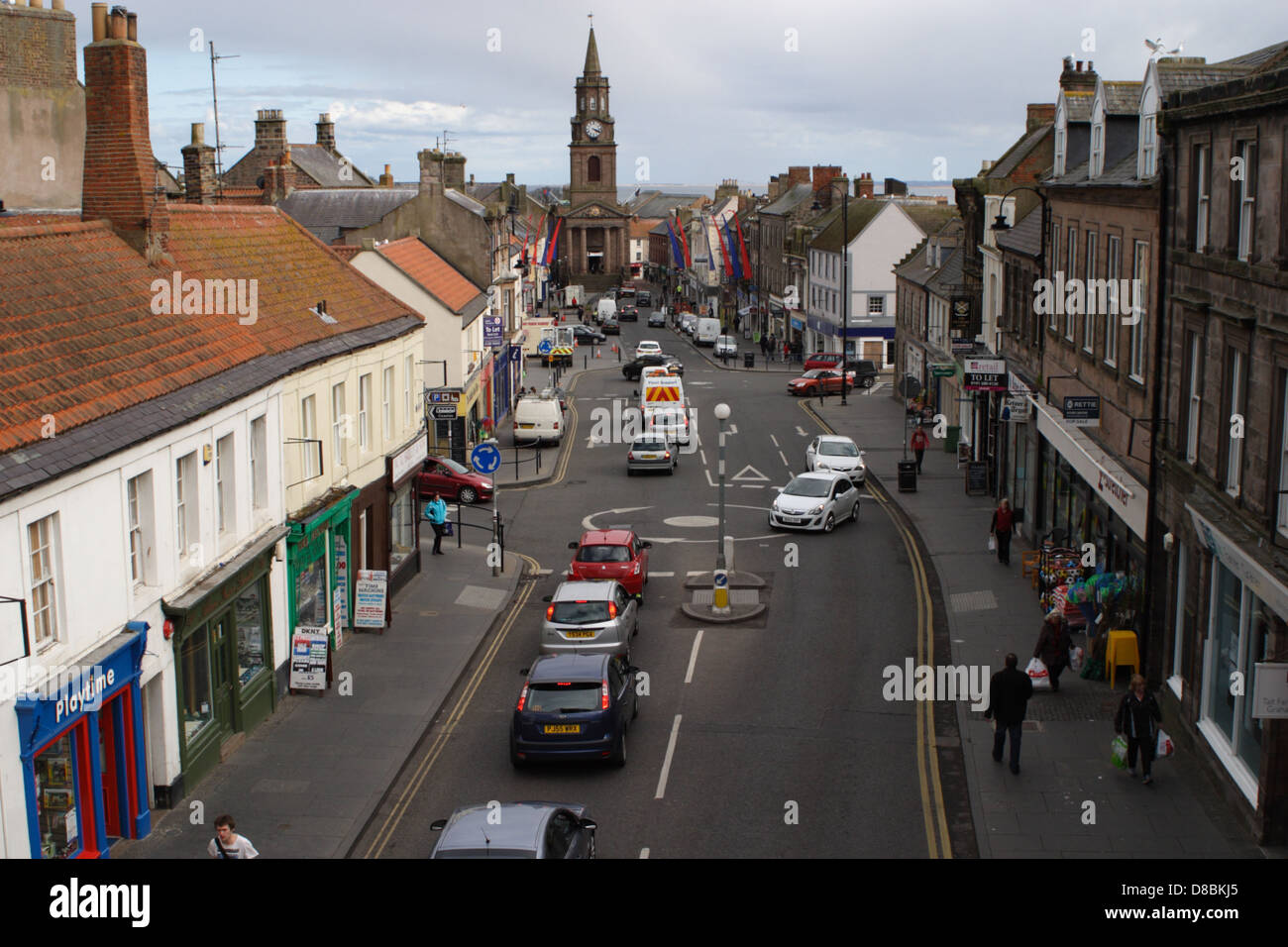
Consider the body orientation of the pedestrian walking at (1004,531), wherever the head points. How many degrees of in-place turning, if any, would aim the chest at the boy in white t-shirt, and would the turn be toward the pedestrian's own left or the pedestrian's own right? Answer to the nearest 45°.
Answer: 0° — they already face them

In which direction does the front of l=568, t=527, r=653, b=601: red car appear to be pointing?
away from the camera

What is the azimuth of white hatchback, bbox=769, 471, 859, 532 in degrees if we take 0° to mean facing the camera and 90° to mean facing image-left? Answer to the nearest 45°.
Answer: approximately 45°

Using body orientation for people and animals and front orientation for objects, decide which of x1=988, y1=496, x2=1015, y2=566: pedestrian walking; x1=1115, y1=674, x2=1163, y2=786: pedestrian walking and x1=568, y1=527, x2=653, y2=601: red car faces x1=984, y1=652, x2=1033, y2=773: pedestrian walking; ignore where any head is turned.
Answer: x1=988, y1=496, x2=1015, y2=566: pedestrian walking

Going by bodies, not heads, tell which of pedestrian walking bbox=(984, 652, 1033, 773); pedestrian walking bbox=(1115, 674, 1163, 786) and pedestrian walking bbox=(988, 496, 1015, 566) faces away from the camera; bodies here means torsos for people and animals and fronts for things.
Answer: pedestrian walking bbox=(984, 652, 1033, 773)

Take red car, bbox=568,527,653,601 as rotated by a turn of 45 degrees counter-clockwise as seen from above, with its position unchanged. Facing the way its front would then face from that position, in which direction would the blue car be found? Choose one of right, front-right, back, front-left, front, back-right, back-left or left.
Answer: back-left

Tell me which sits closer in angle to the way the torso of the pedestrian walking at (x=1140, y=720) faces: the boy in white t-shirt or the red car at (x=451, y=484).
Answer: the boy in white t-shirt

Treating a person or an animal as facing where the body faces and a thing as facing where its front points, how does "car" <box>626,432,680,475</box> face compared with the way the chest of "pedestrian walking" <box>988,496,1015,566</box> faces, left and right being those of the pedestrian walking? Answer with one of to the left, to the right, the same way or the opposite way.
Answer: the opposite way

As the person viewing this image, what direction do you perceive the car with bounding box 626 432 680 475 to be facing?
facing away from the viewer
